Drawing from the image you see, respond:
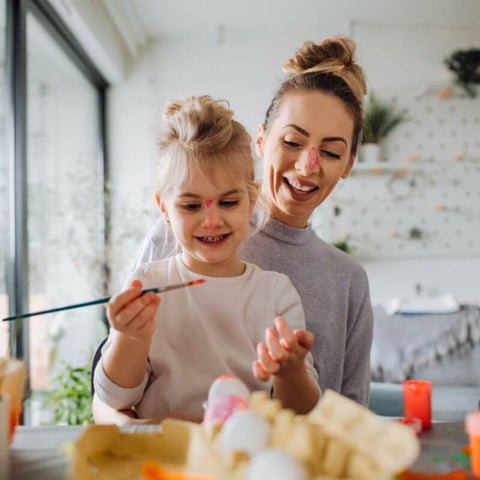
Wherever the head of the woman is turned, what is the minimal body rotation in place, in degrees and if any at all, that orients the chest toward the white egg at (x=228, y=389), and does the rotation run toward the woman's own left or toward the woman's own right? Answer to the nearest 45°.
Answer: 0° — they already face it

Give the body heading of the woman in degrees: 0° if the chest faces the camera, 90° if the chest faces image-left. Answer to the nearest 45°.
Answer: approximately 0°

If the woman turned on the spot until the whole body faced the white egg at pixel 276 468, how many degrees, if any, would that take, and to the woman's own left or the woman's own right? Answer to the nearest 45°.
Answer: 0° — they already face it

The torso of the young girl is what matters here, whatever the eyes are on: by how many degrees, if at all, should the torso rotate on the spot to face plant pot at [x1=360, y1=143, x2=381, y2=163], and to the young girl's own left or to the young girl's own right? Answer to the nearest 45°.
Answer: approximately 180°

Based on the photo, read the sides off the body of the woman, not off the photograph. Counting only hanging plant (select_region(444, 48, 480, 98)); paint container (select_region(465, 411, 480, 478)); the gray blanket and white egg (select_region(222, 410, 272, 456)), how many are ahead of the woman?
2

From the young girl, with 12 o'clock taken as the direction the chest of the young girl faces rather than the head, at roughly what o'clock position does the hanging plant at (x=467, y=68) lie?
The hanging plant is roughly at 7 o'clock from the young girl.

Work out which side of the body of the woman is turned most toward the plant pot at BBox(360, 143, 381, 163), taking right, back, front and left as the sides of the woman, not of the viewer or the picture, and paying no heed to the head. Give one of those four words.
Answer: back

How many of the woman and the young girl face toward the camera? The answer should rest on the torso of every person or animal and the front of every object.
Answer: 2
